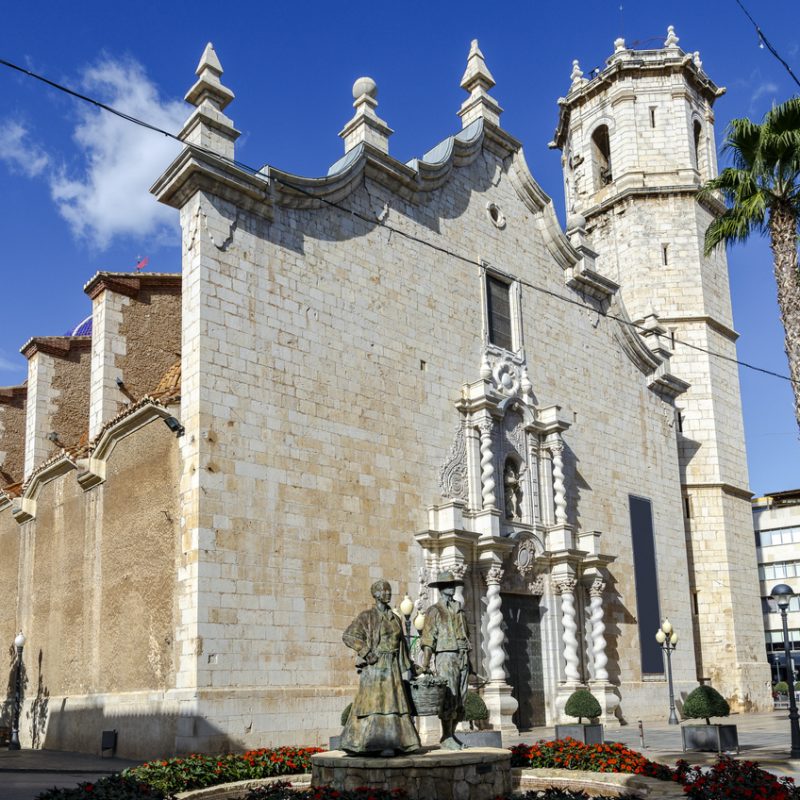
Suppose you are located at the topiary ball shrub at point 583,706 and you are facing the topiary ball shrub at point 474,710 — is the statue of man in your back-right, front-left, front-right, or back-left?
front-left

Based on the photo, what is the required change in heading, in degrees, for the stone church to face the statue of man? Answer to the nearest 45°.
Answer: approximately 45° to its right

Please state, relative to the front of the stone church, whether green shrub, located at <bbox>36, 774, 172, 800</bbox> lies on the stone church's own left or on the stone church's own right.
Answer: on the stone church's own right

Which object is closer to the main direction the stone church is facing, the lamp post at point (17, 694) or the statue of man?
the statue of man

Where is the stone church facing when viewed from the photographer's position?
facing the viewer and to the right of the viewer

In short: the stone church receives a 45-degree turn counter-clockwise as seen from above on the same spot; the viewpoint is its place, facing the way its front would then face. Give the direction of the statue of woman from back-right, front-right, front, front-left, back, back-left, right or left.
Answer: right

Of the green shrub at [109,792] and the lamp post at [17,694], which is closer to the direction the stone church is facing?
the green shrub
